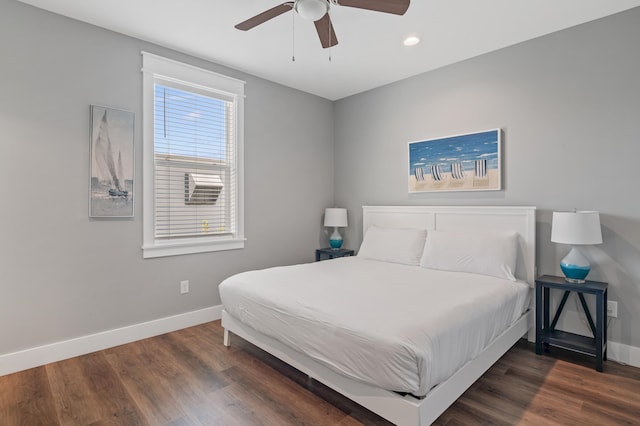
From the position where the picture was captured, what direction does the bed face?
facing the viewer and to the left of the viewer

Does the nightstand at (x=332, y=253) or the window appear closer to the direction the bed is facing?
the window

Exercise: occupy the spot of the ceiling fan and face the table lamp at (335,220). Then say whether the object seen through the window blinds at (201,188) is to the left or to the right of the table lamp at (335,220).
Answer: left

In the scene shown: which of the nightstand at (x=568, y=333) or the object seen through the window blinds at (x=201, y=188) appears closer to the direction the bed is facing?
the object seen through the window blinds

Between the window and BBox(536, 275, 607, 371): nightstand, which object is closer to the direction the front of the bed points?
the window

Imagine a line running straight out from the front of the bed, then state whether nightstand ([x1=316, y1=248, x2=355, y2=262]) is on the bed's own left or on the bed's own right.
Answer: on the bed's own right

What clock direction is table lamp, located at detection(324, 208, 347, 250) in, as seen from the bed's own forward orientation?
The table lamp is roughly at 4 o'clock from the bed.

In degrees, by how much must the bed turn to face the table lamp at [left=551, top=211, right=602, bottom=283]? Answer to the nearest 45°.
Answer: approximately 180°
